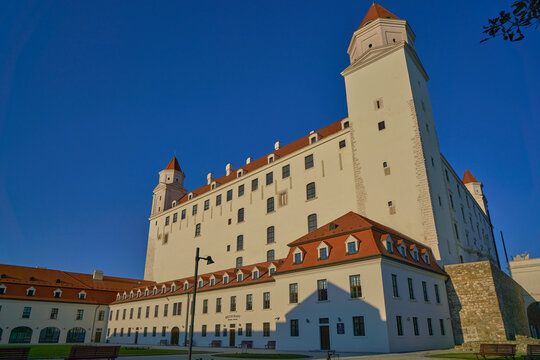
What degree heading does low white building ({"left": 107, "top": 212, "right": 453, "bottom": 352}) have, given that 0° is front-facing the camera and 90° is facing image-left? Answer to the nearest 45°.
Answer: approximately 45°

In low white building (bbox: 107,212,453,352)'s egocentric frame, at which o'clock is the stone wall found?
The stone wall is roughly at 7 o'clock from the low white building.

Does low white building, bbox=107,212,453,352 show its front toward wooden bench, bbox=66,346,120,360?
yes

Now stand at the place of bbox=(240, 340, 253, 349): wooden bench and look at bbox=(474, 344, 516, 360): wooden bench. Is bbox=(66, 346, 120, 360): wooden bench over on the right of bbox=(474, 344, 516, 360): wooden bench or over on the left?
right

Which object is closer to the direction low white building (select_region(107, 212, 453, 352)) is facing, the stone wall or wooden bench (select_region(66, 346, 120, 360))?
the wooden bench

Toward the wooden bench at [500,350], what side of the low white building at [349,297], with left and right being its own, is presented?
left

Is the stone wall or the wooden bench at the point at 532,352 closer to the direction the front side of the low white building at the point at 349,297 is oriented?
the wooden bench

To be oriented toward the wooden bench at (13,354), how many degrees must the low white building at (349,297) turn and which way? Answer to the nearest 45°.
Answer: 0° — it already faces it
